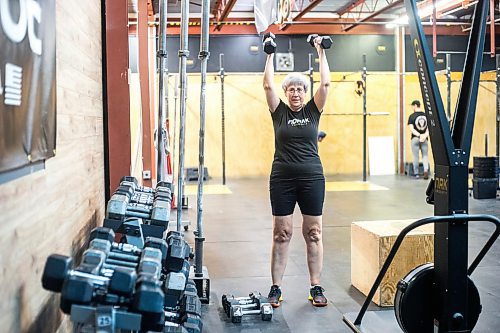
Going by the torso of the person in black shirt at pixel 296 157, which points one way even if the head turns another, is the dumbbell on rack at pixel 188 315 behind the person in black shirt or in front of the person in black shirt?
in front

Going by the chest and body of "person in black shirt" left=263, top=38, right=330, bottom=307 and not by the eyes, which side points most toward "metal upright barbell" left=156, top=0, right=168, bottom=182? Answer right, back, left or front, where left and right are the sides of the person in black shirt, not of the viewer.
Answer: right

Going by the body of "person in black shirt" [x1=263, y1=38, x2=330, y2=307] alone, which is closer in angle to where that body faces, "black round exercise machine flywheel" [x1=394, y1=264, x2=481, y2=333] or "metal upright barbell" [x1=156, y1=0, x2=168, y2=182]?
the black round exercise machine flywheel

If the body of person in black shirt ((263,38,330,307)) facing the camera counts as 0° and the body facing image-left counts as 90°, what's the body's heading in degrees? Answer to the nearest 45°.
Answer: approximately 0°

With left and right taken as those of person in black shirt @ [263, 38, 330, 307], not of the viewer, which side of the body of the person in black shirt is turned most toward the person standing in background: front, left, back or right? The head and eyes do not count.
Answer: back

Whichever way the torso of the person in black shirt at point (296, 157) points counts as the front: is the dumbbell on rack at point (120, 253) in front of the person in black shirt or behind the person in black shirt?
in front
